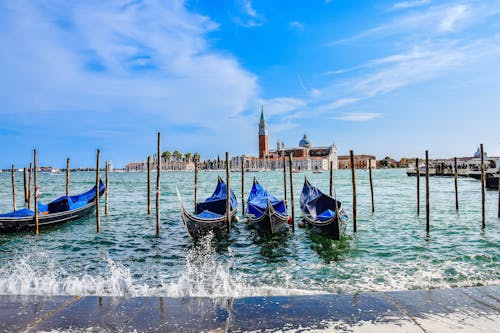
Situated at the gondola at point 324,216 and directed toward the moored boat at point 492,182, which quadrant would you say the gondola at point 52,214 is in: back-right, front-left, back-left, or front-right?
back-left

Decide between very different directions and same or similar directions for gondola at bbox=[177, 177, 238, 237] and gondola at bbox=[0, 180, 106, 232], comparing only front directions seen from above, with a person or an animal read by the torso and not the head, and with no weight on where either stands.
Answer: same or similar directions

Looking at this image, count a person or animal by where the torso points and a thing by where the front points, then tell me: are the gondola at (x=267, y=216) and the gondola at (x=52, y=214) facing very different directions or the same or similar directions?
same or similar directions
